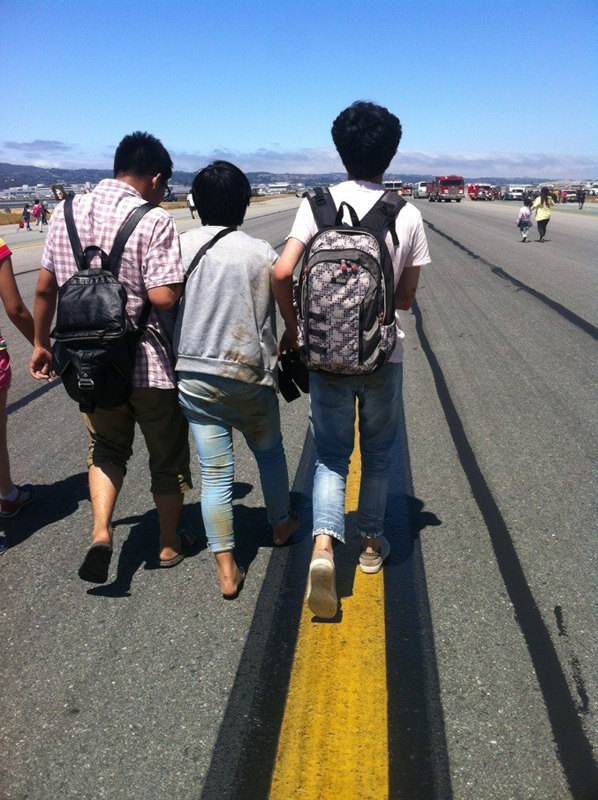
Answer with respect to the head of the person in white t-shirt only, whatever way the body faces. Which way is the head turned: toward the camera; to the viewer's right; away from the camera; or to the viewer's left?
away from the camera

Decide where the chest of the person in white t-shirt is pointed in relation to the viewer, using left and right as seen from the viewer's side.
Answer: facing away from the viewer

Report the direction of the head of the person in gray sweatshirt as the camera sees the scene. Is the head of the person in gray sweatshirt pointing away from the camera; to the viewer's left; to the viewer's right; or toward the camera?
away from the camera

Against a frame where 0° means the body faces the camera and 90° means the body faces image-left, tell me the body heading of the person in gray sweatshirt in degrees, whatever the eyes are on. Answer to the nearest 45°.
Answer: approximately 180°

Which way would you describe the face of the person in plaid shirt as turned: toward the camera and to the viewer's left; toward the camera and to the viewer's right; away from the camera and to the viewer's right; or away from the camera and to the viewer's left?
away from the camera and to the viewer's right

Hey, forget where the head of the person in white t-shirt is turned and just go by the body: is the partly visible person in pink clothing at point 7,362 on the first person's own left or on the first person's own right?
on the first person's own left
